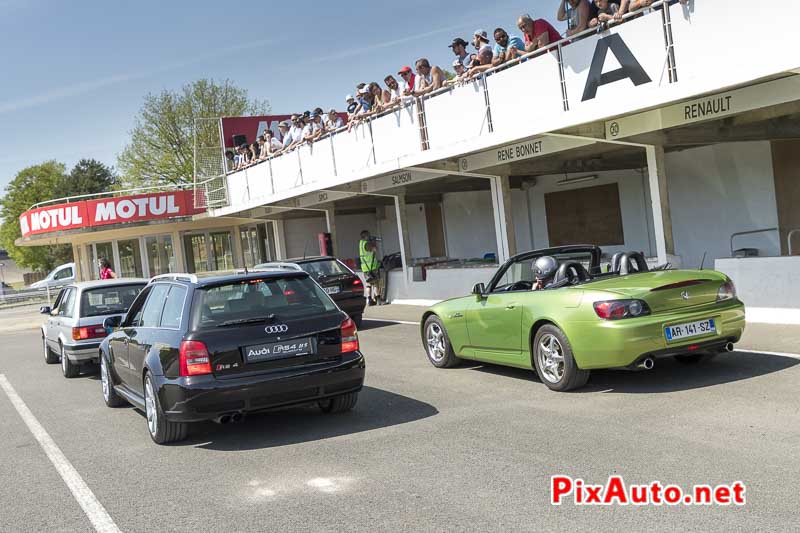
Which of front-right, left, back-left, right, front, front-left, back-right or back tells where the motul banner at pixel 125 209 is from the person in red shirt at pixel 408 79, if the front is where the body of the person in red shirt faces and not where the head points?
right

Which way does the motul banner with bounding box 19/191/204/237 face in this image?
toward the camera

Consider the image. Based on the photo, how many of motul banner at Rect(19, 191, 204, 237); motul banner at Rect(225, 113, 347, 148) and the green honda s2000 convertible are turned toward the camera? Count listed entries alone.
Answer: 2

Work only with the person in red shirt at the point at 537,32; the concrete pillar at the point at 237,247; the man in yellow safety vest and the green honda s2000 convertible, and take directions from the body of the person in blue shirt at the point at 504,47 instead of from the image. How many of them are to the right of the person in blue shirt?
2

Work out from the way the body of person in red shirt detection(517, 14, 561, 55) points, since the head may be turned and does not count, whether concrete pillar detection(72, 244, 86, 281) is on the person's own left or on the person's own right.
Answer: on the person's own right

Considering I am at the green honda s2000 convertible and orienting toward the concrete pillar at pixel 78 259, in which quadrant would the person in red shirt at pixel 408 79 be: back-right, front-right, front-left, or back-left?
front-right

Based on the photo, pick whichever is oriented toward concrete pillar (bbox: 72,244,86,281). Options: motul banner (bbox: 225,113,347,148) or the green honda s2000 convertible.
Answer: the green honda s2000 convertible

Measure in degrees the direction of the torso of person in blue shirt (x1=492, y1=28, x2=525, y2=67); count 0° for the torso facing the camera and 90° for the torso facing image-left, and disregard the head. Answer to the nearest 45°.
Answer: approximately 45°

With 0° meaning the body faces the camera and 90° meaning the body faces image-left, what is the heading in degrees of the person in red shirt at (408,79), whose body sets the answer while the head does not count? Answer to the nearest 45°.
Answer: approximately 45°

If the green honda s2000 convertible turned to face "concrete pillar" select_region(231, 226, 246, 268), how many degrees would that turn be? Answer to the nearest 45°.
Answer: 0° — it already faces it

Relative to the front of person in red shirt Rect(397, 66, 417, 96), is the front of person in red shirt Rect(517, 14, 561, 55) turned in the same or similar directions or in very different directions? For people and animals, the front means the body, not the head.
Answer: same or similar directions

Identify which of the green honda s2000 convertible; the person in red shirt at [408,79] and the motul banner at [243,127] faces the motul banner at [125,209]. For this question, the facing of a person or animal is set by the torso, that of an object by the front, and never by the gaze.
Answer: the green honda s2000 convertible

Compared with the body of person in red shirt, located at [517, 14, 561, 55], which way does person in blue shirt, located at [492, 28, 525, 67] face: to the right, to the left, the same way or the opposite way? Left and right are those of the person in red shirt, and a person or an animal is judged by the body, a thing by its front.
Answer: the same way

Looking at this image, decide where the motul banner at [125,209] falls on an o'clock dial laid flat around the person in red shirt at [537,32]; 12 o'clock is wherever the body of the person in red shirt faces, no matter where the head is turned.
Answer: The motul banner is roughly at 3 o'clock from the person in red shirt.

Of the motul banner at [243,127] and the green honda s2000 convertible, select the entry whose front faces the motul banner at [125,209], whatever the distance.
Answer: the green honda s2000 convertible

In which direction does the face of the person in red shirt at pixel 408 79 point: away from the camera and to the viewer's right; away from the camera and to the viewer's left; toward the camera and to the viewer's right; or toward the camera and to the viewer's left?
toward the camera and to the viewer's left

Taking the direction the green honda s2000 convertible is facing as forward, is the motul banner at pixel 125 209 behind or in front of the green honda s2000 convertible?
in front

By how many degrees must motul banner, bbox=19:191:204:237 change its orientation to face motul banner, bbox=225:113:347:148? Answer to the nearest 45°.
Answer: approximately 45° to its left
